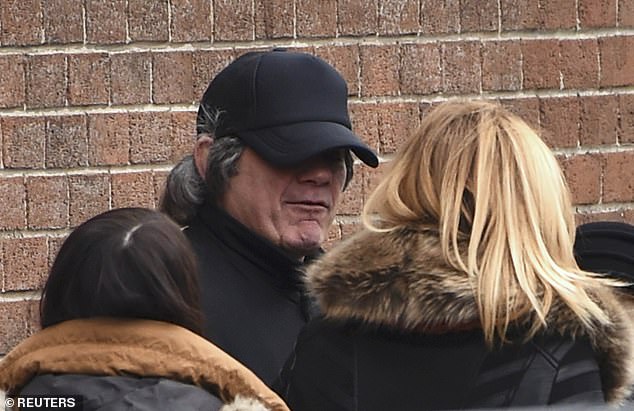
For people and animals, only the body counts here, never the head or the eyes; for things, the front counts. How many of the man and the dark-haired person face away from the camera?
1

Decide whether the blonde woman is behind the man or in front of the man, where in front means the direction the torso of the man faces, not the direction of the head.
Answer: in front

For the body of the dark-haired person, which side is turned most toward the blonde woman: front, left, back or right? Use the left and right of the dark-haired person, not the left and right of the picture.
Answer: right

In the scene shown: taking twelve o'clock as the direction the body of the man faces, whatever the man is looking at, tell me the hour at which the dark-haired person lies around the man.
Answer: The dark-haired person is roughly at 2 o'clock from the man.

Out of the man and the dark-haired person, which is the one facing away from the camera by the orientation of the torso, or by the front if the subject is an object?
the dark-haired person

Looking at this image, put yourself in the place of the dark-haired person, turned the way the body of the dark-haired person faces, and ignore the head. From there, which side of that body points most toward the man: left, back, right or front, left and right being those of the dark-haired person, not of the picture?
front

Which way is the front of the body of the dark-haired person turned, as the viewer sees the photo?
away from the camera

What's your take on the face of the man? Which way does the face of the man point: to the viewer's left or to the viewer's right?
to the viewer's right

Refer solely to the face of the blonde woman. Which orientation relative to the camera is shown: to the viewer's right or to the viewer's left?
to the viewer's left

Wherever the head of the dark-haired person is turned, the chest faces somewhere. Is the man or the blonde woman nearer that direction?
the man

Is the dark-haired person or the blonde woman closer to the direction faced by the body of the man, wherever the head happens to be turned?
the blonde woman
